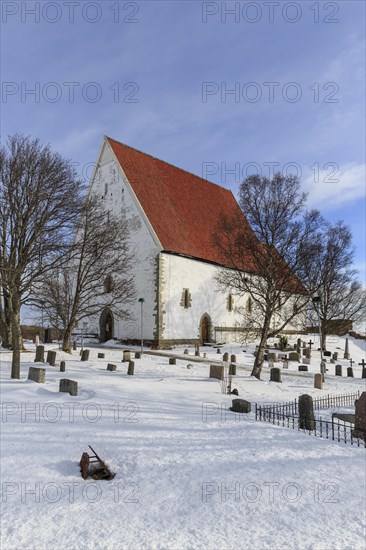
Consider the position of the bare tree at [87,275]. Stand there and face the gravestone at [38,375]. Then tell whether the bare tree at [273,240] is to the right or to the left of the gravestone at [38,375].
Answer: left

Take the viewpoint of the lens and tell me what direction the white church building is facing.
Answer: facing the viewer and to the left of the viewer

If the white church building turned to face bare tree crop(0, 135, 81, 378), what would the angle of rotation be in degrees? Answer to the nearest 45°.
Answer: approximately 45° to its left

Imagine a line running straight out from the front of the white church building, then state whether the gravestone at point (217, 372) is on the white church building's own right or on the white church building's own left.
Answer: on the white church building's own left

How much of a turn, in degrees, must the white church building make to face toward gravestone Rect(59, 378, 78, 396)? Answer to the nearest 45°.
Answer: approximately 45° to its left

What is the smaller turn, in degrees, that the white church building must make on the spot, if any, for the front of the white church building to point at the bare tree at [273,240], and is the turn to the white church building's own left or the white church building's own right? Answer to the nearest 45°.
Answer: approximately 45° to the white church building's own left

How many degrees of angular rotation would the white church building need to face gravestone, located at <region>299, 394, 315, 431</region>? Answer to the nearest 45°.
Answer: approximately 45° to its left

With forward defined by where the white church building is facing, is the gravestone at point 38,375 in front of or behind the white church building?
in front

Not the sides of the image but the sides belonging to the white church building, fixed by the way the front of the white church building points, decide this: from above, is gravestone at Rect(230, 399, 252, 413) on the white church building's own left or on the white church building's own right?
on the white church building's own left
